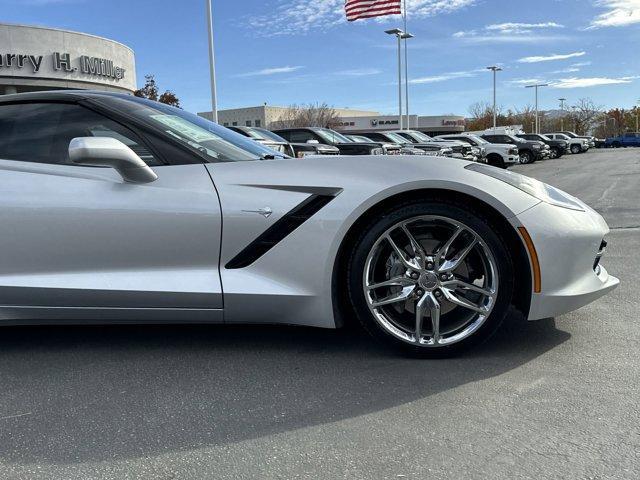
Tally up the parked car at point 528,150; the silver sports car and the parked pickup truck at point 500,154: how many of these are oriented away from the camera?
0

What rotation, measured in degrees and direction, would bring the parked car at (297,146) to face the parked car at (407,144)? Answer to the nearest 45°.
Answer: approximately 90° to its left

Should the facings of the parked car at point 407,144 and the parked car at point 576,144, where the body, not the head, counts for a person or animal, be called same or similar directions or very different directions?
same or similar directions

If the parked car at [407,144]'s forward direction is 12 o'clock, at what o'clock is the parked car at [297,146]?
the parked car at [297,146] is roughly at 2 o'clock from the parked car at [407,144].

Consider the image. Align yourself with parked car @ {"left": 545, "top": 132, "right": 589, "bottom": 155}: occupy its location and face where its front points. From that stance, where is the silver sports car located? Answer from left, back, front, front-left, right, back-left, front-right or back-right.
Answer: front-right

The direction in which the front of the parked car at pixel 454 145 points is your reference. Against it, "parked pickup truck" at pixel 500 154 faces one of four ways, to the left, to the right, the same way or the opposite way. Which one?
the same way

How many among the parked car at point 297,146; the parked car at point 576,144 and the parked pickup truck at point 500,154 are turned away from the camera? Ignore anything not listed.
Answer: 0

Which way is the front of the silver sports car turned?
to the viewer's right

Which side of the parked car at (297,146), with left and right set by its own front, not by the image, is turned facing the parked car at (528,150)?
left

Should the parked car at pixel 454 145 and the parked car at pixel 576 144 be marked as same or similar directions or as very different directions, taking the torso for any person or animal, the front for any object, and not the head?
same or similar directions

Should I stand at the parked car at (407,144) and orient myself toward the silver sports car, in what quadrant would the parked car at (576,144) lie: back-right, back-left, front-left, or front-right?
back-left

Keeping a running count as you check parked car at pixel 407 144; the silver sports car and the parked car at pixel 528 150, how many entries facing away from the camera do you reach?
0

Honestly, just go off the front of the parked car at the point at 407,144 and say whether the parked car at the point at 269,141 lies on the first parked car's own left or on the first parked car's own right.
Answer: on the first parked car's own right

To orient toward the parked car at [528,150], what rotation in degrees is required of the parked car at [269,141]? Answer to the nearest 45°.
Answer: approximately 90° to its left
